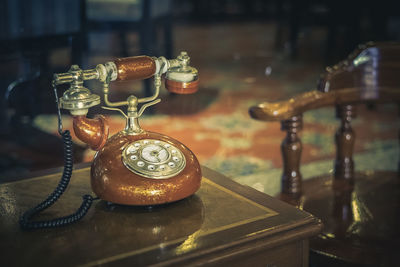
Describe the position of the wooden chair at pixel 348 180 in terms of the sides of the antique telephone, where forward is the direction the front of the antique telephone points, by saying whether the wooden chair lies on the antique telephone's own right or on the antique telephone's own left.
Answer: on the antique telephone's own left

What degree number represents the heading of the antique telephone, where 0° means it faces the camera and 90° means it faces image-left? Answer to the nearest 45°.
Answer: approximately 315°
